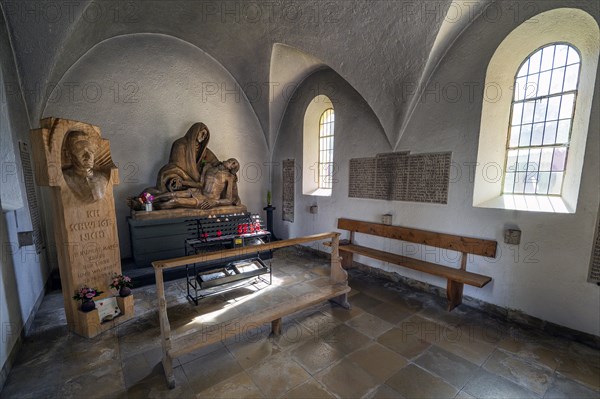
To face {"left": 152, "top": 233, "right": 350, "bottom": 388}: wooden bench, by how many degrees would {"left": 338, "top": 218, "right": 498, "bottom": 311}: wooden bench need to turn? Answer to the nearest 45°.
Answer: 0° — it already faces it

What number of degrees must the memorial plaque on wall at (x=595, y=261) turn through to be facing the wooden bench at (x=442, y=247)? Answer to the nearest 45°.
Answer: approximately 45° to its right

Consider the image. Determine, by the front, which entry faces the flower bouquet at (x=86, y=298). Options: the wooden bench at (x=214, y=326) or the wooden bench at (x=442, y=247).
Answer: the wooden bench at (x=442, y=247)

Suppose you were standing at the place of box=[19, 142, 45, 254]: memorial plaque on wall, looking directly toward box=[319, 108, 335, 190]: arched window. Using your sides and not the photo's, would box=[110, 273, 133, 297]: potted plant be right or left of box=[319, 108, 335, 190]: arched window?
right

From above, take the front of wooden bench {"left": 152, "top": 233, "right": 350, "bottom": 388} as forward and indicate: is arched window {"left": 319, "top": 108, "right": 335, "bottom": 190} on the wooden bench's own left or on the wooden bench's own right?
on the wooden bench's own right

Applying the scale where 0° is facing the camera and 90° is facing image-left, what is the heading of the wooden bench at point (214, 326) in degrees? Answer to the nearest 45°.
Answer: approximately 315°

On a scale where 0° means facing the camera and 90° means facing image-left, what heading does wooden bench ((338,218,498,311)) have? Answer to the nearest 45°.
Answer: approximately 45°

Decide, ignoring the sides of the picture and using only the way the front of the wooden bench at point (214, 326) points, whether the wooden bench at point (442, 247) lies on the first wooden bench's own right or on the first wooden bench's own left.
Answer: on the first wooden bench's own left

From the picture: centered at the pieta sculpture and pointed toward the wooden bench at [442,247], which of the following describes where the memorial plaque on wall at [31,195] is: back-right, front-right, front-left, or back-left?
back-right
